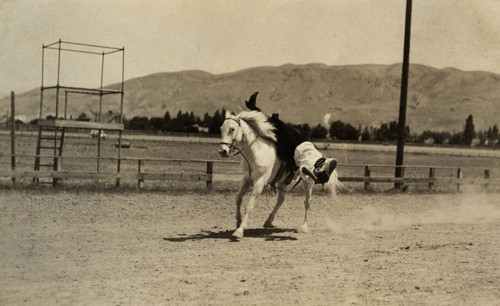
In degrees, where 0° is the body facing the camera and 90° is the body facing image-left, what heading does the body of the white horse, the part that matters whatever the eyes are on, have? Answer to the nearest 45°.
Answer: approximately 45°

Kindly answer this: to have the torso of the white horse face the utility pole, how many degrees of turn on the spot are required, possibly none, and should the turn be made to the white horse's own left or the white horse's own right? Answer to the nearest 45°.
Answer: approximately 180°
